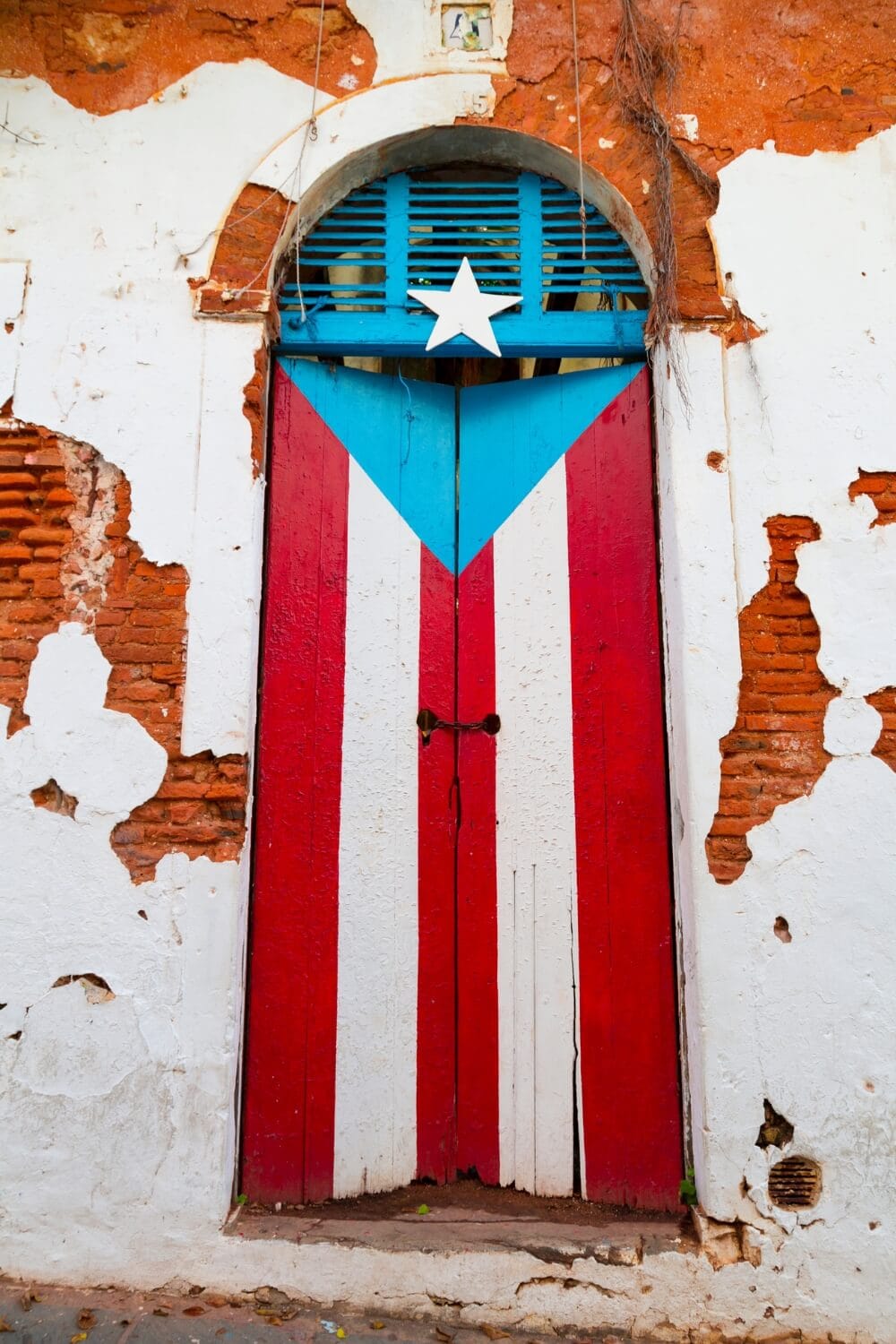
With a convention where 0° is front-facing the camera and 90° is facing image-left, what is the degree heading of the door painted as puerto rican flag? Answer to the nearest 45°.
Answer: approximately 0°
